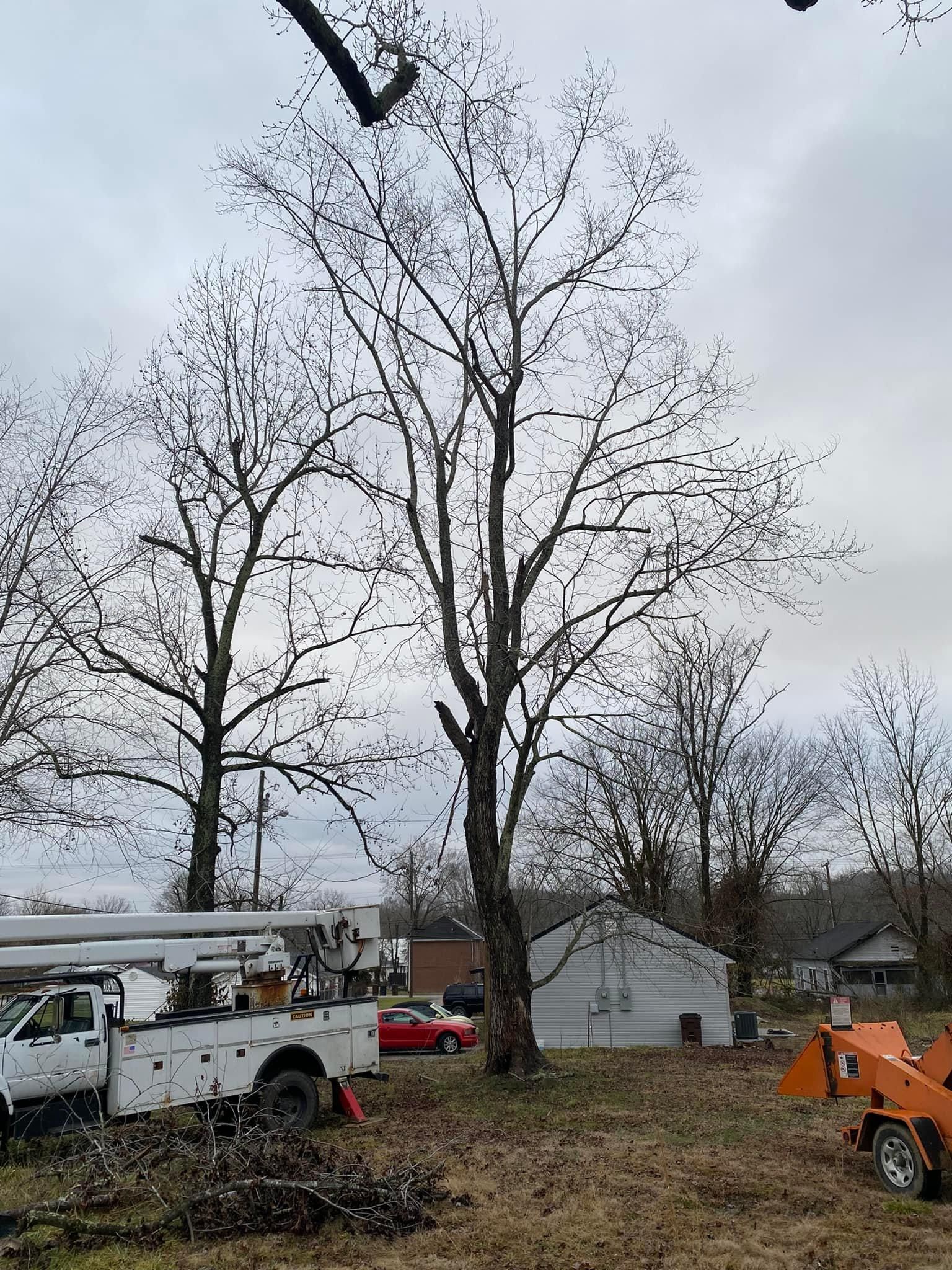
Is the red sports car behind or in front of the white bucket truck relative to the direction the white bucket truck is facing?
behind

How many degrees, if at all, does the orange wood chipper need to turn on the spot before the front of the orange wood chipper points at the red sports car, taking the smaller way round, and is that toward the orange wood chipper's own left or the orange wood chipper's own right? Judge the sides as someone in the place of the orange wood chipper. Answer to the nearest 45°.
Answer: approximately 180°

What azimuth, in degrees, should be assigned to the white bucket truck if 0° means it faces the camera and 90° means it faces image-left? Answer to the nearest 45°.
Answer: approximately 45°

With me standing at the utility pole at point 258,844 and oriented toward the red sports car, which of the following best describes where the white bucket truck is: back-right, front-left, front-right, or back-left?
front-right

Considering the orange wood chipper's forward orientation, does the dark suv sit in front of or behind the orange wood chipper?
behind
